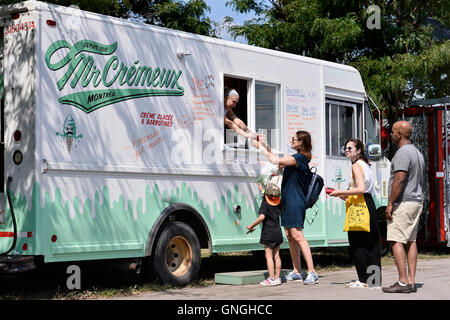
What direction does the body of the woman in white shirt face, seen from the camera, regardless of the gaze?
to the viewer's left

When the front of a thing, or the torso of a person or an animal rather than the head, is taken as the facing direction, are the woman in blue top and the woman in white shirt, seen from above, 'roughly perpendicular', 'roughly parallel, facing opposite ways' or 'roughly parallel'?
roughly parallel

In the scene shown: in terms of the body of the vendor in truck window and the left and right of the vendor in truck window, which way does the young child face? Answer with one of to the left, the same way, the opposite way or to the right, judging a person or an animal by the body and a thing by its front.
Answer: the opposite way

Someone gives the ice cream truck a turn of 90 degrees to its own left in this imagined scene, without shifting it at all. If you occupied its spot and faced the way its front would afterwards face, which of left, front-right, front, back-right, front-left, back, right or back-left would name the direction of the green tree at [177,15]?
front-right

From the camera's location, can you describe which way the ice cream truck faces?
facing away from the viewer and to the right of the viewer

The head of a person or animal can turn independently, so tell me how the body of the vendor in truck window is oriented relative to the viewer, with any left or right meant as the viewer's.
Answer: facing the viewer and to the right of the viewer

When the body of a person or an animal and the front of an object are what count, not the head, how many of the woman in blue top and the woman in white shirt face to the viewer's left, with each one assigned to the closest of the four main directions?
2

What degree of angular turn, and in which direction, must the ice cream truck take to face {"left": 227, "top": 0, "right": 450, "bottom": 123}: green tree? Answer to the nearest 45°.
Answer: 0° — it already faces it

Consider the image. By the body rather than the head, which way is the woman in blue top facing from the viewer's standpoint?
to the viewer's left

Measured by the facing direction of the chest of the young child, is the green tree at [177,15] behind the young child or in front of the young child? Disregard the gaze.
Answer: in front

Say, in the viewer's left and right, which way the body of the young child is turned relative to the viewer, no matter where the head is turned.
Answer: facing away from the viewer and to the left of the viewer

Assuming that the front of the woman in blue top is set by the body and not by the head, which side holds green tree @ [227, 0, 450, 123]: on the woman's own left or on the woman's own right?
on the woman's own right

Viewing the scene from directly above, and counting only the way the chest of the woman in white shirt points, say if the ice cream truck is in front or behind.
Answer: in front
